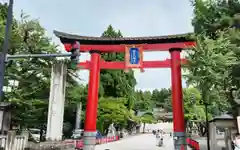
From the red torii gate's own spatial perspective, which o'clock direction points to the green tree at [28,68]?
The green tree is roughly at 3 o'clock from the red torii gate.

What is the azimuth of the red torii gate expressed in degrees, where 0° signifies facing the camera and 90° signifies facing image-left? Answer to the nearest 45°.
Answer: approximately 0°

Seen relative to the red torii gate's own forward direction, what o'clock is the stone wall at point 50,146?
The stone wall is roughly at 2 o'clock from the red torii gate.

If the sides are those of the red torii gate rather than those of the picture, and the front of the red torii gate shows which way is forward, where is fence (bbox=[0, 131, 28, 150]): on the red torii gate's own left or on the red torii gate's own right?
on the red torii gate's own right

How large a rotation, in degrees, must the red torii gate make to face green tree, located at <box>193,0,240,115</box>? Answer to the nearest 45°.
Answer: approximately 45° to its left
